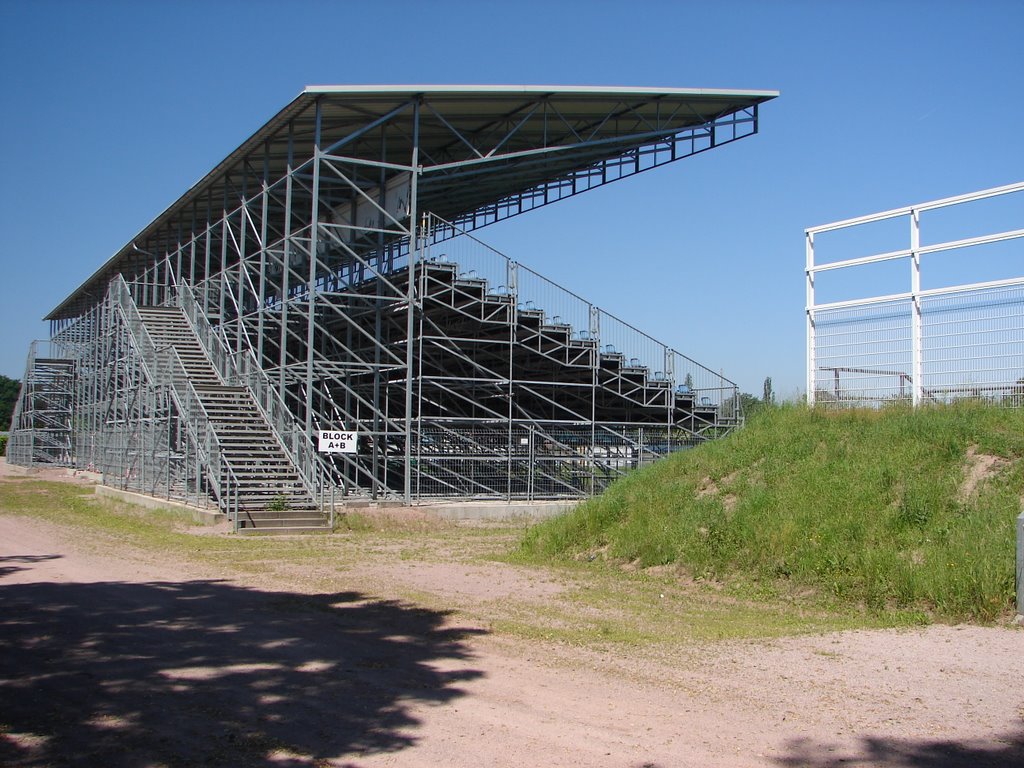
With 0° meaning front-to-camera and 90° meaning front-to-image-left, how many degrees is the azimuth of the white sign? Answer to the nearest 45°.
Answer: approximately 0°
